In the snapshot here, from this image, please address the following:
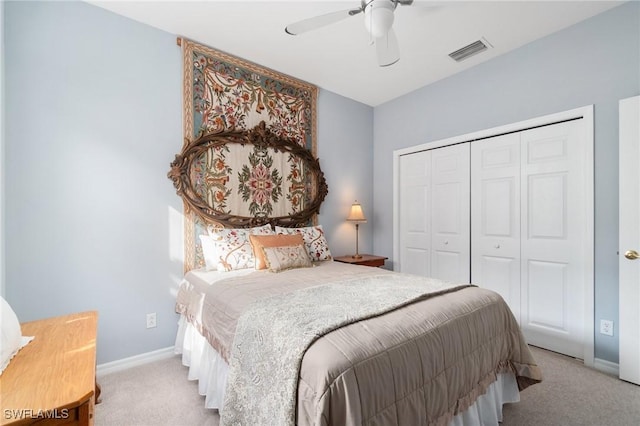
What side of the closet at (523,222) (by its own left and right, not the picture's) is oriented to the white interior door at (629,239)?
left

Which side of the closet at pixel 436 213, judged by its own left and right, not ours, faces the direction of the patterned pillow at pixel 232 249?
front

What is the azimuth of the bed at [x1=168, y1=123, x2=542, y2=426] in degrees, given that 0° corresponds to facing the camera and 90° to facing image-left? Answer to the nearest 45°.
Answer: approximately 315°

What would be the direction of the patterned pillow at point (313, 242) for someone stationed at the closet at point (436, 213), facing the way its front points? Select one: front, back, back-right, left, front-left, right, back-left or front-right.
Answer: front

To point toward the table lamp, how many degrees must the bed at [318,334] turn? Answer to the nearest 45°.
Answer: approximately 135° to its left

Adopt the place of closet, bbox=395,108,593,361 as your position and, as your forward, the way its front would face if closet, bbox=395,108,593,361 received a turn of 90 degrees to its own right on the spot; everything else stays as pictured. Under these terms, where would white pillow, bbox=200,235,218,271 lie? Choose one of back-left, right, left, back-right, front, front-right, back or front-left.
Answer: left

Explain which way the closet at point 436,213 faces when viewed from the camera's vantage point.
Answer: facing the viewer and to the left of the viewer

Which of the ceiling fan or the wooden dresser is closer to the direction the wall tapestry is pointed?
the ceiling fan

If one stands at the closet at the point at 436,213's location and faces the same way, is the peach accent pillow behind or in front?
in front

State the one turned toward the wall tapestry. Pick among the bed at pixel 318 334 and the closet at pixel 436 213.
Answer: the closet

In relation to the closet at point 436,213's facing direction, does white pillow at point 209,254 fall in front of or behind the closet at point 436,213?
in front

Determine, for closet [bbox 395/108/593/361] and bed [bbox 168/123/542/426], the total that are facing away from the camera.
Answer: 0

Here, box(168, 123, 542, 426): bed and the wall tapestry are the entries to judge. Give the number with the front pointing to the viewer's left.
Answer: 0
